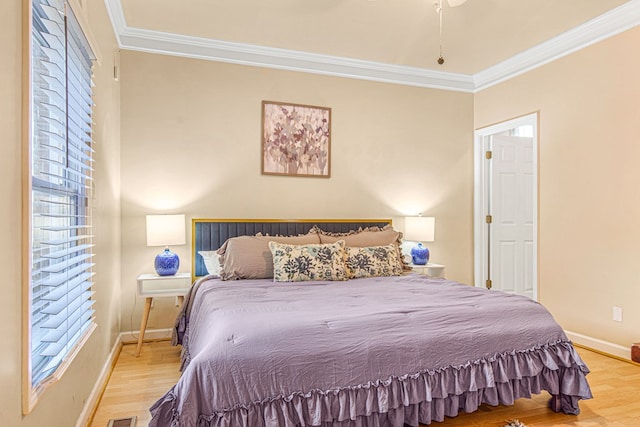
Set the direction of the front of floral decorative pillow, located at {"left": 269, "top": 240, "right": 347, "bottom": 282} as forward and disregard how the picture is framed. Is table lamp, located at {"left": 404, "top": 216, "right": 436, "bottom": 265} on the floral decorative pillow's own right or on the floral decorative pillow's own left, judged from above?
on the floral decorative pillow's own left

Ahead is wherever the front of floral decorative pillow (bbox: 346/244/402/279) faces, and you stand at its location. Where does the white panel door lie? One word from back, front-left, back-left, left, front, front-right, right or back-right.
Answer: back-left

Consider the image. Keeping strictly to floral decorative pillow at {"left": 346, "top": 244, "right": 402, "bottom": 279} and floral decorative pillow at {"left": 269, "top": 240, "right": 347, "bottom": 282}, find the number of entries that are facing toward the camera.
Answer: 2

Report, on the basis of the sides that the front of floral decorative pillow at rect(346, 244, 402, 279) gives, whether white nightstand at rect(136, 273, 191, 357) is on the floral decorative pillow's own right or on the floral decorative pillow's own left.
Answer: on the floral decorative pillow's own right

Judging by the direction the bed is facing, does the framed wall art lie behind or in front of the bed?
behind

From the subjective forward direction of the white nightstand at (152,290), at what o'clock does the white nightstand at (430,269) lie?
the white nightstand at (430,269) is roughly at 9 o'clock from the white nightstand at (152,290).

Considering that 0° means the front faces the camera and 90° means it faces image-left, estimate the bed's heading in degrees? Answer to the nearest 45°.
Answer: approximately 315°

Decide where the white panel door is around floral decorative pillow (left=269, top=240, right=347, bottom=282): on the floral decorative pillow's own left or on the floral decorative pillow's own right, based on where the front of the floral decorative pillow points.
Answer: on the floral decorative pillow's own left

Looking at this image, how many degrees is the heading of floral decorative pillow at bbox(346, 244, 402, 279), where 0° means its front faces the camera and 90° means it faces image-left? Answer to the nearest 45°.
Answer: approximately 0°

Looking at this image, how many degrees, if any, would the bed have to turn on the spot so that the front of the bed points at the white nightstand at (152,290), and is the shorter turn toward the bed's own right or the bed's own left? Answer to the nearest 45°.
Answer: approximately 180°

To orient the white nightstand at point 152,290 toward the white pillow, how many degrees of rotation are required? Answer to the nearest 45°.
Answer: approximately 90° to its left

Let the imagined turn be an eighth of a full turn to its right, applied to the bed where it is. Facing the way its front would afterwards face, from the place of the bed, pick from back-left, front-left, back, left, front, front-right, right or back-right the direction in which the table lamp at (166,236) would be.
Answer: back-right
